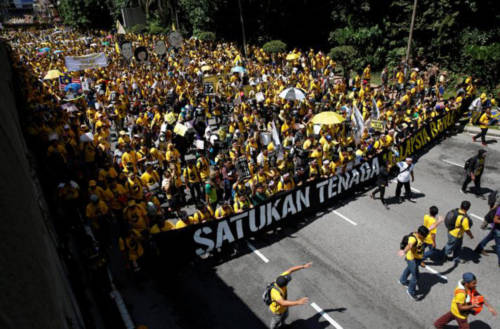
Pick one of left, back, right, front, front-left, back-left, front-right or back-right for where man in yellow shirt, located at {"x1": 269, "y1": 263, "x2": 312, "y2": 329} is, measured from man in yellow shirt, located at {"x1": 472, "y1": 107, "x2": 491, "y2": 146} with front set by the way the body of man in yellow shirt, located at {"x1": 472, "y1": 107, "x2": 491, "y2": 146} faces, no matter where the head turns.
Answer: right

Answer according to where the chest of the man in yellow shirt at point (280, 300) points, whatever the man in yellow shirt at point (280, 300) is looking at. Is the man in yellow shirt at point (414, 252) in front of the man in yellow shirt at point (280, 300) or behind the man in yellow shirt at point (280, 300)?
in front

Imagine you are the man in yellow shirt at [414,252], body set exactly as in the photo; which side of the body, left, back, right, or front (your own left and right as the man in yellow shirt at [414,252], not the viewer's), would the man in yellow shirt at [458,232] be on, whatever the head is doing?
left

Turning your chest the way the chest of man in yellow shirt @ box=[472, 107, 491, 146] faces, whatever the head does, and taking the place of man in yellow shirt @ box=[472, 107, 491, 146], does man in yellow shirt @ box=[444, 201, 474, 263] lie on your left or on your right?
on your right

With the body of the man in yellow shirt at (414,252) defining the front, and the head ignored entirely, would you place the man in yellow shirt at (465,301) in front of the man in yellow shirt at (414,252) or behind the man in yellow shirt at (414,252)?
in front

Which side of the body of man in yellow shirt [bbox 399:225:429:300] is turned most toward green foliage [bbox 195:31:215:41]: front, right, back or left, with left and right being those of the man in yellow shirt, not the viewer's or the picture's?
back
